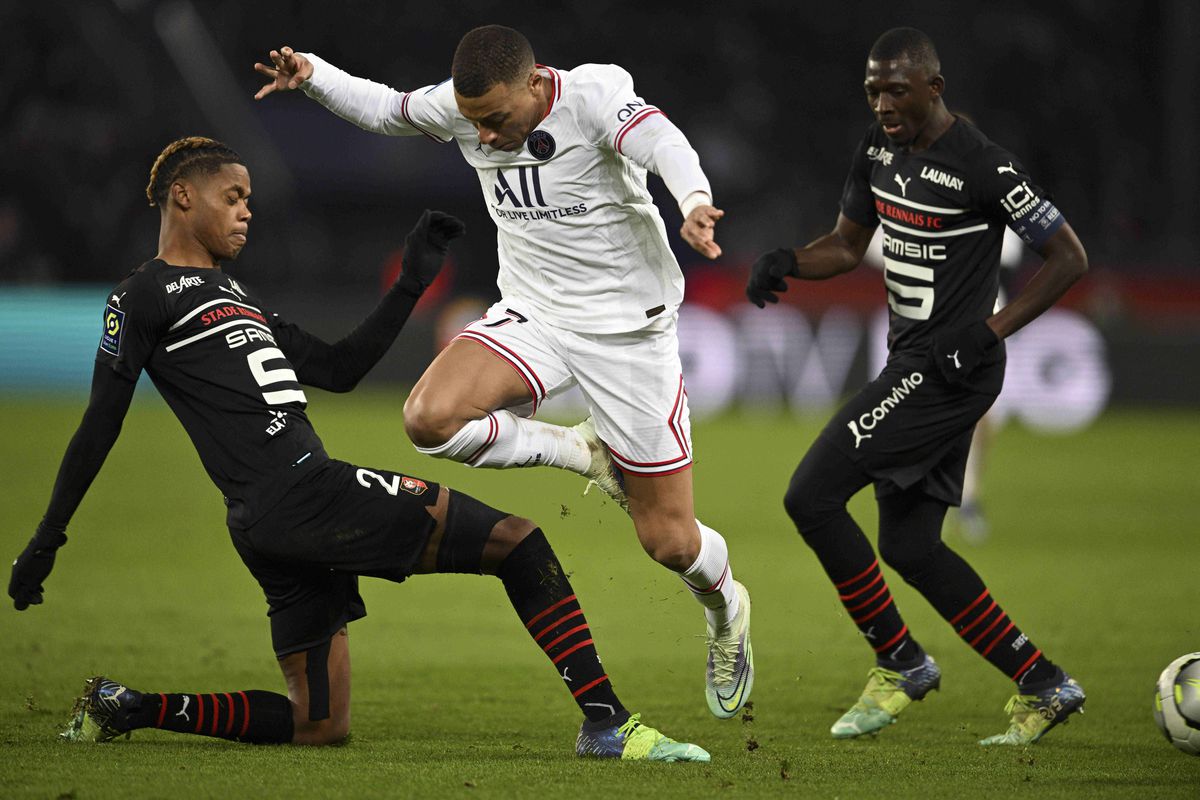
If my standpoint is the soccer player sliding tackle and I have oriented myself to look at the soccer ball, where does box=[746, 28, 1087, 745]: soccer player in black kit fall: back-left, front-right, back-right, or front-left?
front-left

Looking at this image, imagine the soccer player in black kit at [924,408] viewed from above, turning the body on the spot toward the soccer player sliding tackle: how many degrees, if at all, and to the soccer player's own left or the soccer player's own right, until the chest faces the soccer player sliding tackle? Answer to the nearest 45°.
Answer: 0° — they already face them

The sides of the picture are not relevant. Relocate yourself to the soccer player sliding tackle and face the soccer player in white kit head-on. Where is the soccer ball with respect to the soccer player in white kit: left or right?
right

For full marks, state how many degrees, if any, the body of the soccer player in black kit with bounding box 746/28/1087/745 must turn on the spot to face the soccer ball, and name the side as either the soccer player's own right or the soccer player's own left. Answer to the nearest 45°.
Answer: approximately 90° to the soccer player's own left

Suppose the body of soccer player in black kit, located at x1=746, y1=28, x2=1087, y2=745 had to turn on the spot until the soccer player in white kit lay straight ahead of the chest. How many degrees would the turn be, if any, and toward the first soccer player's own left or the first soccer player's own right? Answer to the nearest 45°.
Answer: approximately 45° to the first soccer player's own right

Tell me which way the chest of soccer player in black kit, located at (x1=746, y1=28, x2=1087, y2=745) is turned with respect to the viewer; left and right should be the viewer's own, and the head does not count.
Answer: facing the viewer and to the left of the viewer

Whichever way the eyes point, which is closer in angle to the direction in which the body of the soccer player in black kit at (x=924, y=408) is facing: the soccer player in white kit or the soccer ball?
the soccer player in white kit

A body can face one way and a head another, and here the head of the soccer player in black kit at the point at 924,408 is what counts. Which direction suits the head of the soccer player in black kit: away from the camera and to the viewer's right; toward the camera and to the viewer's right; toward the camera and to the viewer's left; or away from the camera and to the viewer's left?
toward the camera and to the viewer's left
